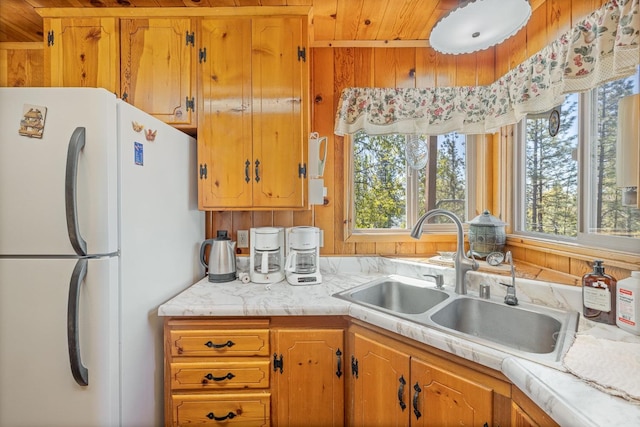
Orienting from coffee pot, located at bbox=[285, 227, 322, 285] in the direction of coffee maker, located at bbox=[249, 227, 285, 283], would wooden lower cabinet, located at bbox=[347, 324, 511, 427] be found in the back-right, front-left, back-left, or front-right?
back-left

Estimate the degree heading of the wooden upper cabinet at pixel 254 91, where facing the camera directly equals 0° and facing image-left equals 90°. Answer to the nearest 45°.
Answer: approximately 0°

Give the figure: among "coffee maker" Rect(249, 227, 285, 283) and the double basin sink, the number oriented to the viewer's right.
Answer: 0

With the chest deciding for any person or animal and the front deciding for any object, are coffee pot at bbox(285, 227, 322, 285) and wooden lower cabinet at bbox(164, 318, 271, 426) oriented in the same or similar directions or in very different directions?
same or similar directions

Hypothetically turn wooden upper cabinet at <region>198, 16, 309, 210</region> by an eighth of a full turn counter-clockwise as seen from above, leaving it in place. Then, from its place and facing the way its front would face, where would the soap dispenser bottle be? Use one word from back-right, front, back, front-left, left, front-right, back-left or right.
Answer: front

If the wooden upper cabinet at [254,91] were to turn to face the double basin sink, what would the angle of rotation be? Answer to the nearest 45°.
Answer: approximately 45° to its left

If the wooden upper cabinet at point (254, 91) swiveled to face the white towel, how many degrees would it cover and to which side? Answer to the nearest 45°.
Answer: approximately 45° to its left

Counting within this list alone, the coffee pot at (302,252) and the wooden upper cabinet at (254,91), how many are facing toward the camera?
2

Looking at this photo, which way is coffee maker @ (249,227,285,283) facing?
toward the camera

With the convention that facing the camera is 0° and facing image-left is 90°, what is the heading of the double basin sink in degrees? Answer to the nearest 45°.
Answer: approximately 45°
